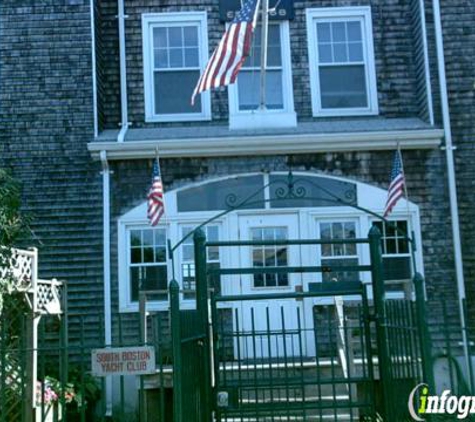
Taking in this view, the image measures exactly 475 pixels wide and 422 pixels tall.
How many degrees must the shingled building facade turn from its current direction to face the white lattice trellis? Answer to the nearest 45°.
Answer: approximately 45° to its right

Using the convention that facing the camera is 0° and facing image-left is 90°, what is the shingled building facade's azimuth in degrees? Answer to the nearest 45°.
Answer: approximately 0°
